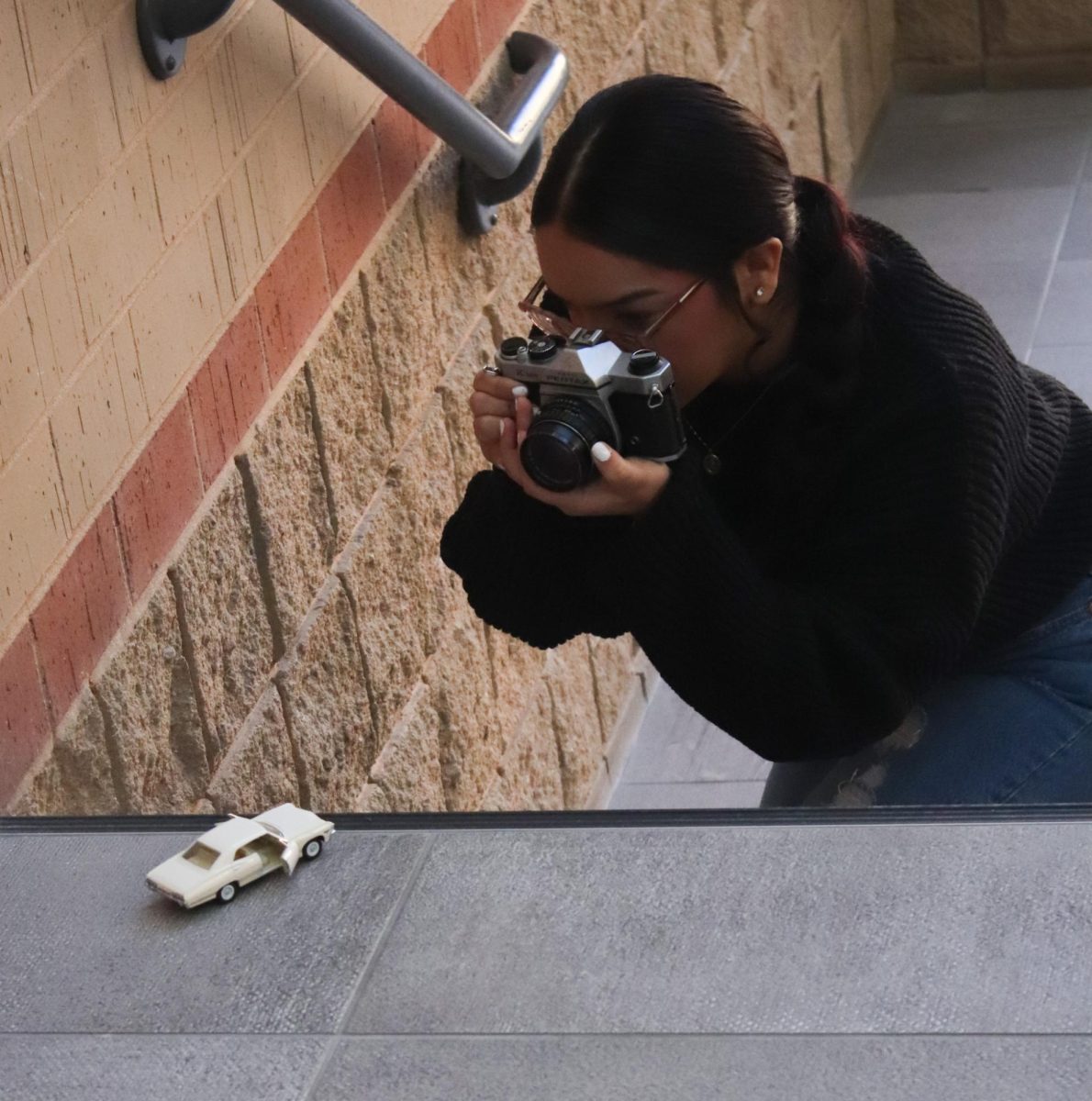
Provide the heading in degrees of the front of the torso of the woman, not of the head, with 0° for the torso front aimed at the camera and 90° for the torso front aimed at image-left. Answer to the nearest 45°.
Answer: approximately 45°

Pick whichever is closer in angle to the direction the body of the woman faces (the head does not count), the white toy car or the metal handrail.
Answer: the white toy car

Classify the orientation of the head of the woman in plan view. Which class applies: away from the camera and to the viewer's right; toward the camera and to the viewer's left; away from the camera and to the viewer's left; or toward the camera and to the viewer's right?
toward the camera and to the viewer's left

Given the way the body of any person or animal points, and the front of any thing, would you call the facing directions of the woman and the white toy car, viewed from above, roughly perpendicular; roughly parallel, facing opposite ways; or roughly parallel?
roughly parallel, facing opposite ways

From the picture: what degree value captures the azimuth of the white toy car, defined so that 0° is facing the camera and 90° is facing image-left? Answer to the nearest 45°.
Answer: approximately 225°

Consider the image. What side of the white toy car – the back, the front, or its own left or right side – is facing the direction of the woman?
front

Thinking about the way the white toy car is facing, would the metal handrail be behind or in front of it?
in front

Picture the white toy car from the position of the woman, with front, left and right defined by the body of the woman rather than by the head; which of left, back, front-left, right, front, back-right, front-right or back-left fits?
front
